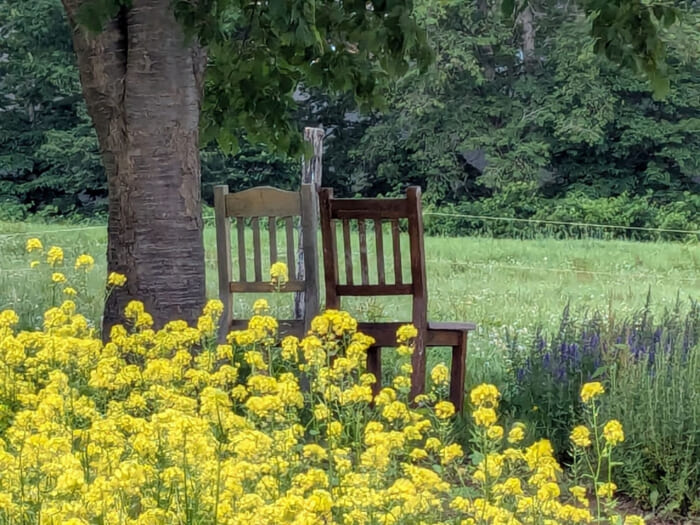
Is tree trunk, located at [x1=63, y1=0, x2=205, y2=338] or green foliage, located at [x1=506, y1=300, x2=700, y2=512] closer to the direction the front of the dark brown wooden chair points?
the green foliage

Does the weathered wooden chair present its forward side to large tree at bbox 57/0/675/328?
no

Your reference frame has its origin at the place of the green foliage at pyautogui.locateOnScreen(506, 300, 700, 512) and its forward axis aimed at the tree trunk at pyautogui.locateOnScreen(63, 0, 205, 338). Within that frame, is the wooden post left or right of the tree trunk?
right

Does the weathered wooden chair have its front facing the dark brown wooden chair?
no

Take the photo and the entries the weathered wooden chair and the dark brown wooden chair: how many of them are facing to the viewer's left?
0

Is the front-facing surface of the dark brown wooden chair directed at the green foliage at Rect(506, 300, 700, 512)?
no
